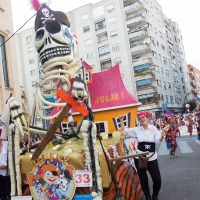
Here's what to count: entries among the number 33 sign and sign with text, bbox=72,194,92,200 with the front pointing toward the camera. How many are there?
2

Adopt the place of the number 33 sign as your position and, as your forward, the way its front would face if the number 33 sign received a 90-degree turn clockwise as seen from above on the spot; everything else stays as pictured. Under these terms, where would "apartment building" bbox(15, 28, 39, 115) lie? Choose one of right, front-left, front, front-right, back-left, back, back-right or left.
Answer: right

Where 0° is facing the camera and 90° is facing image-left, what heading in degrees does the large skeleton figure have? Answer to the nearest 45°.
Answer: approximately 45°
